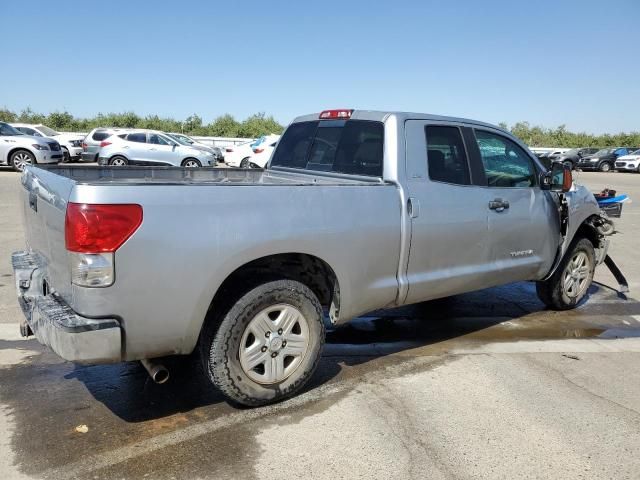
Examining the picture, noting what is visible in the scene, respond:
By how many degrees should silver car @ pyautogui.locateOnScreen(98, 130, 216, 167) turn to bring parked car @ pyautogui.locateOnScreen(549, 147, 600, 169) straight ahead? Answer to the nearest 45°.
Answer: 0° — it already faces it

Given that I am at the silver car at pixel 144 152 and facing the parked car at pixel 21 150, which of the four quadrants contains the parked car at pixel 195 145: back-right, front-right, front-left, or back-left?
back-right

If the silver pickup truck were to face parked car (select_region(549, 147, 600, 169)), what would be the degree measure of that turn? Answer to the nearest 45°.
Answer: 0° — it already faces it

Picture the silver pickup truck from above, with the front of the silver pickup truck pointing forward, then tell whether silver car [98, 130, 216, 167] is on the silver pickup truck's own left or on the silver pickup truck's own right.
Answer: on the silver pickup truck's own left

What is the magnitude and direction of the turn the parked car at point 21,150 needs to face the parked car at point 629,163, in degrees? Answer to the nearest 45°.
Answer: approximately 45° to its left

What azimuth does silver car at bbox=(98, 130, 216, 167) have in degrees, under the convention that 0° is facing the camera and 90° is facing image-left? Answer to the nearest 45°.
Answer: approximately 270°

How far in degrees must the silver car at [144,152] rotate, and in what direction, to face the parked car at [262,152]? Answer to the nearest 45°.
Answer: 0° — it already faces it

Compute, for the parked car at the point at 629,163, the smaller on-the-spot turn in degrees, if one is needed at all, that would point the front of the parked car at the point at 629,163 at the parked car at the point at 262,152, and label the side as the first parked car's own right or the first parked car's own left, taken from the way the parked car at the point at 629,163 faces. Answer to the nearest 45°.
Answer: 0° — it already faces it

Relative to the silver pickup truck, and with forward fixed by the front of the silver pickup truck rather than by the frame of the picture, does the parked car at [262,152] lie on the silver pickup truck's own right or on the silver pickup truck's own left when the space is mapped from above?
on the silver pickup truck's own left

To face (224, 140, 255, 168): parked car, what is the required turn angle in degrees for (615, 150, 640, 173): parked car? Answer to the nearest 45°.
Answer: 0° — it already faces it

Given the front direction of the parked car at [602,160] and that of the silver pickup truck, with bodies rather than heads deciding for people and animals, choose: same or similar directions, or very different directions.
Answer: very different directions
